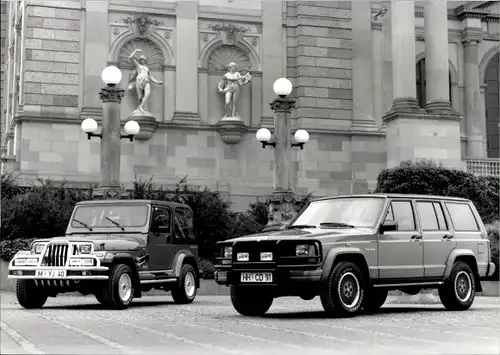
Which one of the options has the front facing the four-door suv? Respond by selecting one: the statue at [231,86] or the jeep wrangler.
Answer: the statue

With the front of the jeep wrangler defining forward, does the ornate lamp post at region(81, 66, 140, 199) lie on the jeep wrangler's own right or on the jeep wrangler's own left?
on the jeep wrangler's own right

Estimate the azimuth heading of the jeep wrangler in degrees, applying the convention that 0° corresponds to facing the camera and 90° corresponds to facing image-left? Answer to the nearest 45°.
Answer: approximately 45°

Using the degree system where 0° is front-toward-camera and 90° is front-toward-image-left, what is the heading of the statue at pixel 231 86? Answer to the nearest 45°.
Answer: approximately 0°

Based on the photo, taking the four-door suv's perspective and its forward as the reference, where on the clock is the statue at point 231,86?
The statue is roughly at 4 o'clock from the four-door suv.

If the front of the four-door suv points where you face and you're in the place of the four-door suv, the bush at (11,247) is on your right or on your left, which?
on your right

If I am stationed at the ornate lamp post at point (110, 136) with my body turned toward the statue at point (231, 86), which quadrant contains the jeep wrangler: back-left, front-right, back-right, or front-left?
back-right

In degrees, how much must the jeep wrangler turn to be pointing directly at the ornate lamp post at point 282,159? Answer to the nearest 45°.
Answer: approximately 180°
